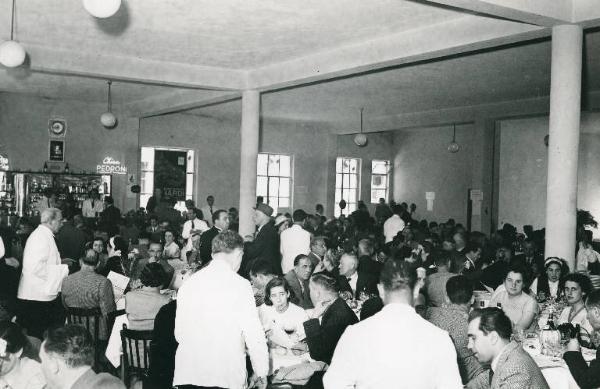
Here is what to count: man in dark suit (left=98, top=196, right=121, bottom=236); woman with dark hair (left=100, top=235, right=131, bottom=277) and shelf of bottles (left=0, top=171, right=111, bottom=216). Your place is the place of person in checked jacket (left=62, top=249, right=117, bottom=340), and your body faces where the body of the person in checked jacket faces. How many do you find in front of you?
3

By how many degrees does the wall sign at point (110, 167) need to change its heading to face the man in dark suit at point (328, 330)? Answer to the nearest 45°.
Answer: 0° — it already faces them

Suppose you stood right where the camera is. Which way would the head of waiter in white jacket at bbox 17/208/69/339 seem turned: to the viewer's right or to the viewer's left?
to the viewer's right

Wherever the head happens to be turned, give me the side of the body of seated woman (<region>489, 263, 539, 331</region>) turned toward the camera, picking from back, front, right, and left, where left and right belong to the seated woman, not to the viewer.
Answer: front

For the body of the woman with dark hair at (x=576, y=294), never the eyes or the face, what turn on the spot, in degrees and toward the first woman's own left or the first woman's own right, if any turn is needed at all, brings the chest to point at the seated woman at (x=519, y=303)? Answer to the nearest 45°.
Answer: approximately 45° to the first woman's own right

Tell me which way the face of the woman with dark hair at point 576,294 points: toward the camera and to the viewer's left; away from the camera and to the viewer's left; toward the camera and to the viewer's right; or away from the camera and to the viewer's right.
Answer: toward the camera and to the viewer's left

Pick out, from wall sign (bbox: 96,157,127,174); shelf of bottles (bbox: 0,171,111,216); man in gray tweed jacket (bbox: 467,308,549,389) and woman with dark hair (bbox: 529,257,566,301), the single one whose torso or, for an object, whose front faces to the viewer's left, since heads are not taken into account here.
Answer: the man in gray tweed jacket

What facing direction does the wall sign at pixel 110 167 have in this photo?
toward the camera

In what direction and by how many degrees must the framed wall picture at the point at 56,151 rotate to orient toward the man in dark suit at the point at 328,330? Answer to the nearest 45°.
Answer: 0° — it already faces them

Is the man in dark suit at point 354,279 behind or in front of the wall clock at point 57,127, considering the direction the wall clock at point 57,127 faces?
in front

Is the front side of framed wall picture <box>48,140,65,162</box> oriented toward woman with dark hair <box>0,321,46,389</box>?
yes

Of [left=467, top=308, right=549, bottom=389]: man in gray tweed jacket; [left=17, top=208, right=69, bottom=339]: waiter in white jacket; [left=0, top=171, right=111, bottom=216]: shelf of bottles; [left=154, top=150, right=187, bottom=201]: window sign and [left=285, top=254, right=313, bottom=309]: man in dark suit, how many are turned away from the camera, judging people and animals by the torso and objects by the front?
0

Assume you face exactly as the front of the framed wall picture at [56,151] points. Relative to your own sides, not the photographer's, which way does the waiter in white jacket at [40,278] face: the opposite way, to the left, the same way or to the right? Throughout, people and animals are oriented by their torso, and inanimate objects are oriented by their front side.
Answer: to the left

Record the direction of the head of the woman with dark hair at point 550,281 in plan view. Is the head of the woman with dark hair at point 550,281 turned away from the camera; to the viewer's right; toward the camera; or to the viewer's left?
toward the camera

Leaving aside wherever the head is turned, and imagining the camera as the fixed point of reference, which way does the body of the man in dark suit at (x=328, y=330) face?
to the viewer's left
